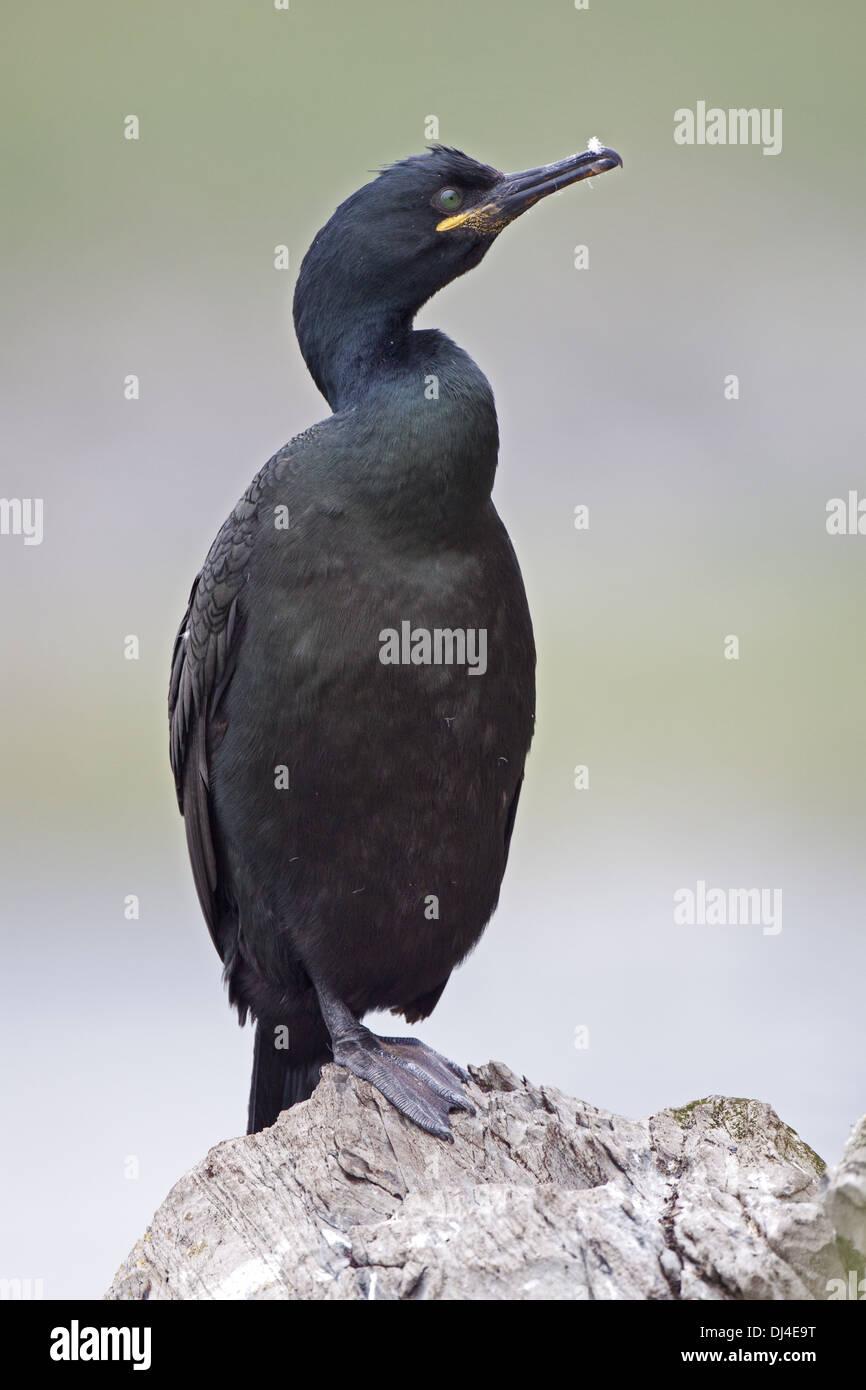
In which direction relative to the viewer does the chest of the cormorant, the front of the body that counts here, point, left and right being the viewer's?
facing the viewer and to the right of the viewer
